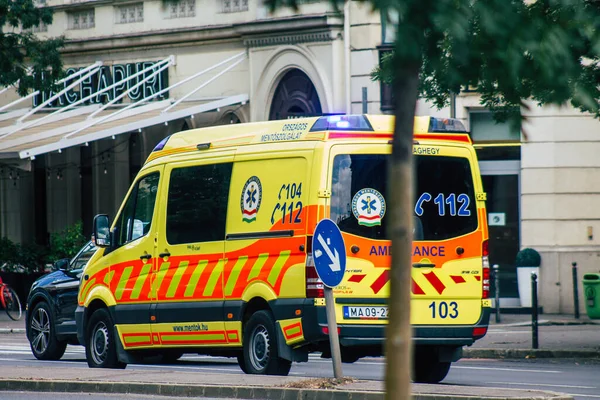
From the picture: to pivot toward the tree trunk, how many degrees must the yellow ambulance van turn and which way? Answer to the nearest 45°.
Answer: approximately 135° to its left

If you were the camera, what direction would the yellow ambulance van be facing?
facing away from the viewer and to the left of the viewer

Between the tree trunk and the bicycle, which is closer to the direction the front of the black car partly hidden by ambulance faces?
the bicycle

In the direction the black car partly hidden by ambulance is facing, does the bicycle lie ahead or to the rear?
ahead

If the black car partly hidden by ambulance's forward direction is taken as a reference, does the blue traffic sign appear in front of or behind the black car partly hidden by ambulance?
behind

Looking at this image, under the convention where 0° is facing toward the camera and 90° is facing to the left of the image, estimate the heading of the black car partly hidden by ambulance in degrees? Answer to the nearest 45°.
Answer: approximately 135°

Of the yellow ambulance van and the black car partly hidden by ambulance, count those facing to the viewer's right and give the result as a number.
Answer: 0

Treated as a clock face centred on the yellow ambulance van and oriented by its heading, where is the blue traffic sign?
The blue traffic sign is roughly at 7 o'clock from the yellow ambulance van.

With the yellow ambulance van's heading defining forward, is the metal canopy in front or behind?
in front

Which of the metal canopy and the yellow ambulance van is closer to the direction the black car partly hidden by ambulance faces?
the metal canopy
